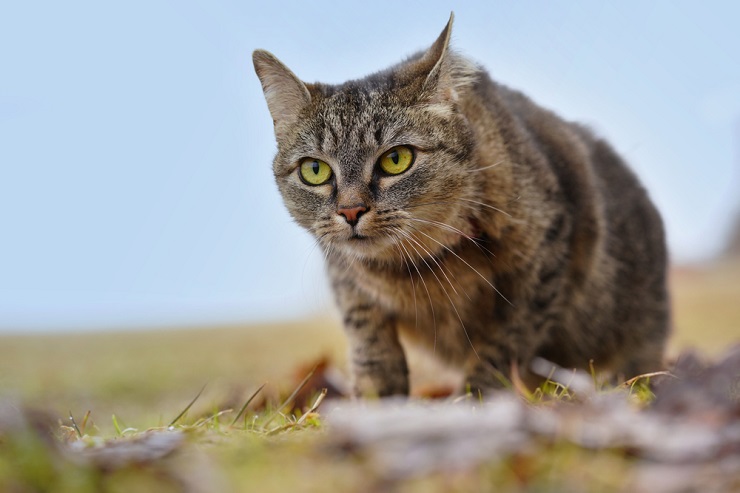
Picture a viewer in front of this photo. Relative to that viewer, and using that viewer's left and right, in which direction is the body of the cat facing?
facing the viewer and to the left of the viewer
